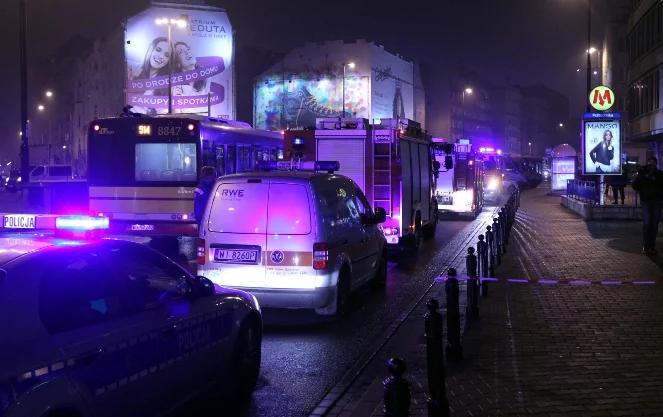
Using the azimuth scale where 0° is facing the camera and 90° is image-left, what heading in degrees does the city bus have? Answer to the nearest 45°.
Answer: approximately 225°

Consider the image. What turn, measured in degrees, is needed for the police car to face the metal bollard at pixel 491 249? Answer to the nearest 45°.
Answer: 0° — it already faces it

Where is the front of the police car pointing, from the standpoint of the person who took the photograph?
facing away from the viewer and to the right of the viewer

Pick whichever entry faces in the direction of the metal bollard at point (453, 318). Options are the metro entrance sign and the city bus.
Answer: the metro entrance sign

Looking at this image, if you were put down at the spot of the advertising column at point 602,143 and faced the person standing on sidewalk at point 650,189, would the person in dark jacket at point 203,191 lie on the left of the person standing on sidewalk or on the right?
right

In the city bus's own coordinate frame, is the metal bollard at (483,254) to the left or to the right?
on its right

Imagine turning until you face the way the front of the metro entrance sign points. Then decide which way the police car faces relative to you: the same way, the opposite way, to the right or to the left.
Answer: the opposite way

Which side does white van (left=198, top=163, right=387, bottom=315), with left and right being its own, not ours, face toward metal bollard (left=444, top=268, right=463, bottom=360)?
back

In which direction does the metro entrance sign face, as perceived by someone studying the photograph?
facing the viewer

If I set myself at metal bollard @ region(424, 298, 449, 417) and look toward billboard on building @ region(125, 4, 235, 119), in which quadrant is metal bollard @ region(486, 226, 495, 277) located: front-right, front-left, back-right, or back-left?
front-right

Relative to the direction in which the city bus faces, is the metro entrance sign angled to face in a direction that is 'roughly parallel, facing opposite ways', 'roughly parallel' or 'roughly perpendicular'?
roughly parallel, facing opposite ways

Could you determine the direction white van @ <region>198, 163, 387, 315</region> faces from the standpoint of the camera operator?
facing away from the viewer and to the right of the viewer

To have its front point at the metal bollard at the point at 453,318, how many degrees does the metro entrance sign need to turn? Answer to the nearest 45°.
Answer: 0° — it already faces it

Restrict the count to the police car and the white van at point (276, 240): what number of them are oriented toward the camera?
0

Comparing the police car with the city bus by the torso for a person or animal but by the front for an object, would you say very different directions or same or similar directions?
same or similar directions

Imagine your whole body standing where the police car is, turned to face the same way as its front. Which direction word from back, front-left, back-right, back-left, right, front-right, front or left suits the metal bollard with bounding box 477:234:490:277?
front
